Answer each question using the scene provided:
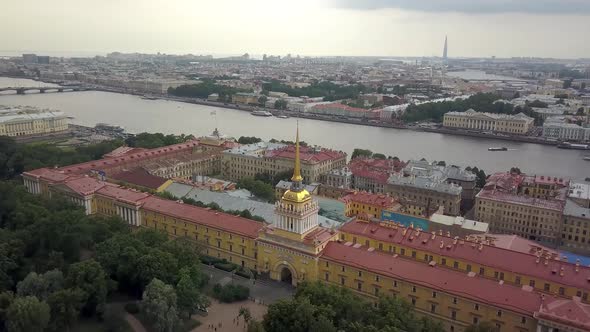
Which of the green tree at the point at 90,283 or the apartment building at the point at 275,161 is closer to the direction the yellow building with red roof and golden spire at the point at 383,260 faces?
the green tree

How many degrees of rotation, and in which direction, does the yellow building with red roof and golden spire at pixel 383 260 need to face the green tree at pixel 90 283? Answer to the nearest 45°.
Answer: approximately 45° to its right

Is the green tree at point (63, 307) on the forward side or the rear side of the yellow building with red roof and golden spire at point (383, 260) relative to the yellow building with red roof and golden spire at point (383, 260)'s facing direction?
on the forward side

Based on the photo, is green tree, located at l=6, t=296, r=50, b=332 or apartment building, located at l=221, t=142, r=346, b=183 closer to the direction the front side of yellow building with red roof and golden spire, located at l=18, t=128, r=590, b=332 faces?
the green tree

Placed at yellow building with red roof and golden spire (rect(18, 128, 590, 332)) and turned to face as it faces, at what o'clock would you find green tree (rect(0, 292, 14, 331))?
The green tree is roughly at 1 o'clock from the yellow building with red roof and golden spire.

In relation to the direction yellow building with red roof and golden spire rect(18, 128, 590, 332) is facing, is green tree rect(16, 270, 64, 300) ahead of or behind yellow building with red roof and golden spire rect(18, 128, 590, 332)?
ahead

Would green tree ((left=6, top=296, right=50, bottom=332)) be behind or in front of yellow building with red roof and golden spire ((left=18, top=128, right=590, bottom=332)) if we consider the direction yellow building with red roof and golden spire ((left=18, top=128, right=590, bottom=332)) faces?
in front

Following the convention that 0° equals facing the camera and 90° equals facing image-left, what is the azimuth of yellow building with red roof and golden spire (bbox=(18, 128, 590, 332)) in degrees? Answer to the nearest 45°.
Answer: approximately 45°

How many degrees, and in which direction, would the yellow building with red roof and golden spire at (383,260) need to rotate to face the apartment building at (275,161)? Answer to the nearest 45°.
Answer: approximately 135° to its right
